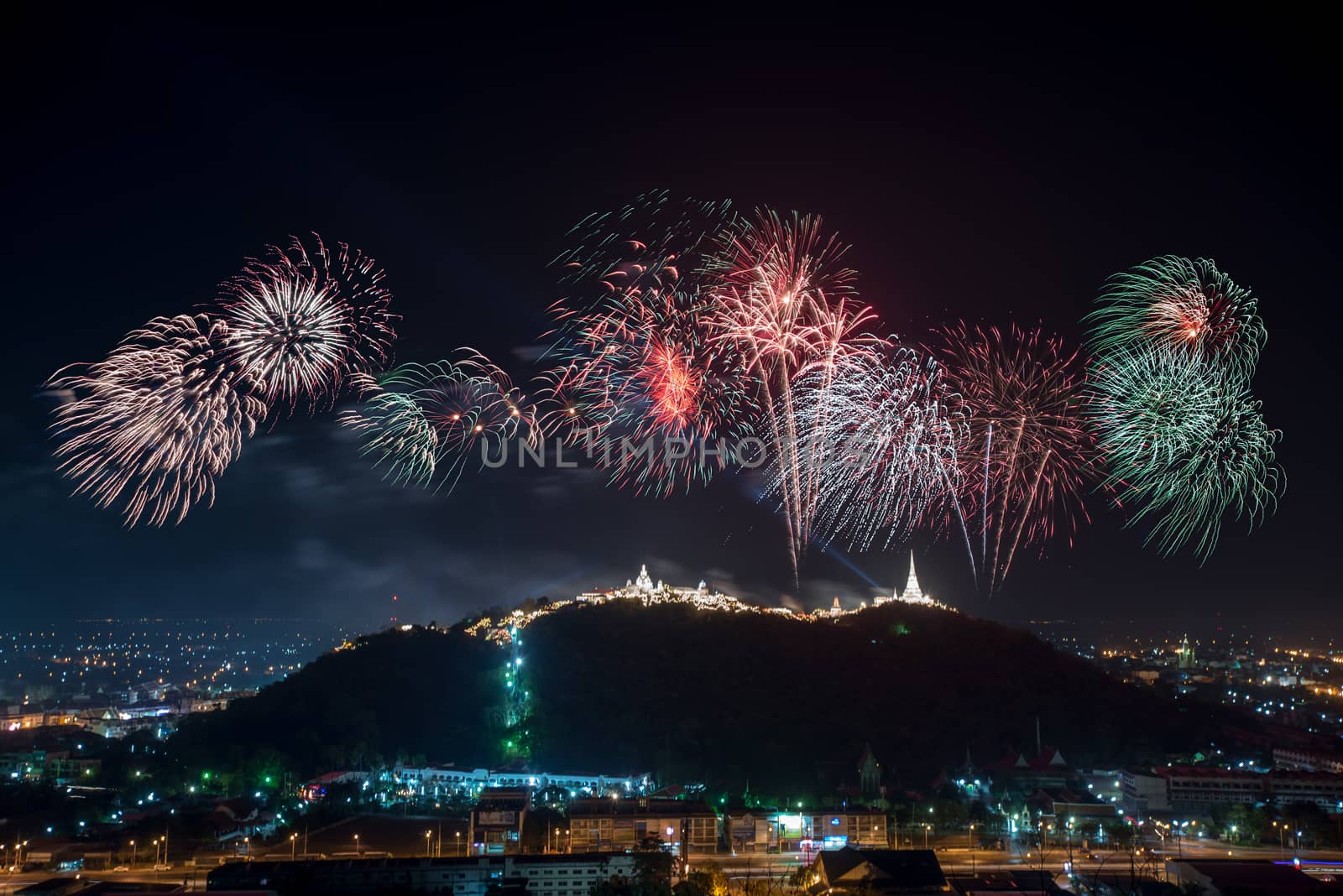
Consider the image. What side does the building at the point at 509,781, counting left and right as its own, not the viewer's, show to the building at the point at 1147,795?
left

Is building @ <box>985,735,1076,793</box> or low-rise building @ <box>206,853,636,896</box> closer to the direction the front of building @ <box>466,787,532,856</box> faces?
the low-rise building

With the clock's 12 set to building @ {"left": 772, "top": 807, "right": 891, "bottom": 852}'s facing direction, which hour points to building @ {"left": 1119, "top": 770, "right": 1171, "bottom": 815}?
building @ {"left": 1119, "top": 770, "right": 1171, "bottom": 815} is roughly at 8 o'clock from building @ {"left": 772, "top": 807, "right": 891, "bottom": 852}.

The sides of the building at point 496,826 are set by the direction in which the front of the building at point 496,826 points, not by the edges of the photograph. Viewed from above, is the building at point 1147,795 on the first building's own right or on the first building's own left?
on the first building's own left

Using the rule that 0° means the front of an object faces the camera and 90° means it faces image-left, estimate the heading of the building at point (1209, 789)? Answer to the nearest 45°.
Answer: approximately 0°

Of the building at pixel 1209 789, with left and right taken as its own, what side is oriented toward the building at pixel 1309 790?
left

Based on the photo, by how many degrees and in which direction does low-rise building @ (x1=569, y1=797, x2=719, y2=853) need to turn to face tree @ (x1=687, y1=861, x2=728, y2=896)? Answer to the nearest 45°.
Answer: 0° — it already faces it

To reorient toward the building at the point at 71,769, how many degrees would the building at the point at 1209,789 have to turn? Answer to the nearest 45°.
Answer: approximately 90° to its right

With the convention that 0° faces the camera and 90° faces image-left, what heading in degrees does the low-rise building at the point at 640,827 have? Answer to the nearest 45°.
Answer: approximately 0°
